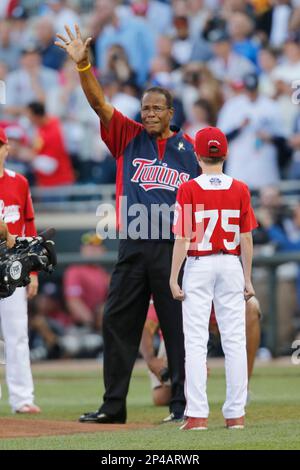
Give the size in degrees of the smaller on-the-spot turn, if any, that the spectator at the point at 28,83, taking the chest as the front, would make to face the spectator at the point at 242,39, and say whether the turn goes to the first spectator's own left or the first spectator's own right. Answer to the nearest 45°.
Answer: approximately 90° to the first spectator's own left

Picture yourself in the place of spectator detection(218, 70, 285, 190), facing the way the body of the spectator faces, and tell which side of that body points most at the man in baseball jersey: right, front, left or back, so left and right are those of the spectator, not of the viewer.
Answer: front

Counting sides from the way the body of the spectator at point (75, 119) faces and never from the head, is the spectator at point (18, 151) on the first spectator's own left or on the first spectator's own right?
on the first spectator's own right

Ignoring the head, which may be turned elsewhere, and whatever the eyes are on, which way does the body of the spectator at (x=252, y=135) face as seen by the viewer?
toward the camera

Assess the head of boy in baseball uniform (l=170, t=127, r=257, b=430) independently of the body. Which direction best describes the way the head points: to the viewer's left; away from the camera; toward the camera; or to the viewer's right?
away from the camera

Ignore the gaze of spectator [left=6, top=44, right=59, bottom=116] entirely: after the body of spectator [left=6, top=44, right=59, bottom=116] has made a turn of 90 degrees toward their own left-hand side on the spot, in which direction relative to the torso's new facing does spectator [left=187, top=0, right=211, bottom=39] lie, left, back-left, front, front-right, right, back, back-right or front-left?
front

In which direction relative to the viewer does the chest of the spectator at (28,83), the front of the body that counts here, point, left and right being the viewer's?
facing the viewer

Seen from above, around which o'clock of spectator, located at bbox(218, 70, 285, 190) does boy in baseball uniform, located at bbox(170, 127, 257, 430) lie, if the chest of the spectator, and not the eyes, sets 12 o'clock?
The boy in baseball uniform is roughly at 12 o'clock from the spectator.

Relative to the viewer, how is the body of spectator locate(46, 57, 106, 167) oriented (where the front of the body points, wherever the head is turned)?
toward the camera

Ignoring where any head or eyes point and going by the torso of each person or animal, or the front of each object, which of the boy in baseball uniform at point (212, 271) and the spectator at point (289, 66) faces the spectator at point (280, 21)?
the boy in baseball uniform

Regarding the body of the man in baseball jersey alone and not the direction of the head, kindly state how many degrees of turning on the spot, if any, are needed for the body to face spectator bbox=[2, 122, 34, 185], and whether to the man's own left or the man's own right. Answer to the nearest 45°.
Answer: approximately 180°

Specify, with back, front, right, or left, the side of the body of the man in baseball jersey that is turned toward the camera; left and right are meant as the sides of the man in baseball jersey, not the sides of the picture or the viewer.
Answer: front
